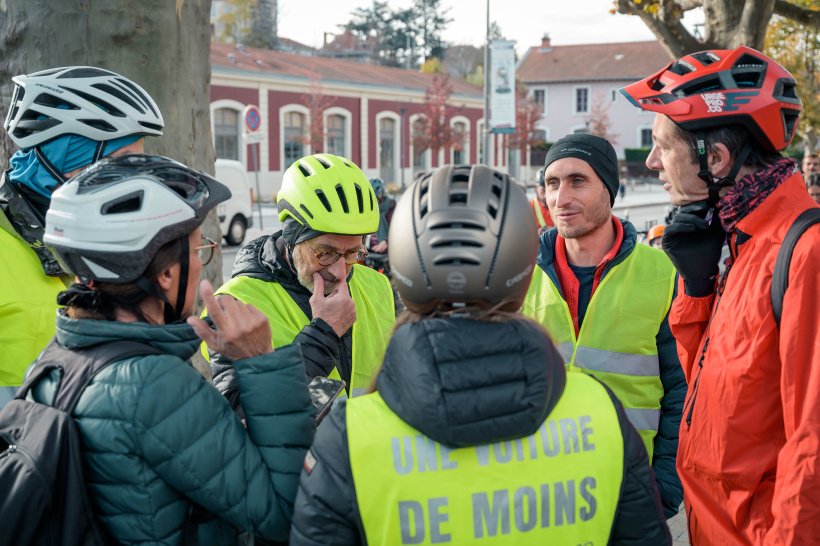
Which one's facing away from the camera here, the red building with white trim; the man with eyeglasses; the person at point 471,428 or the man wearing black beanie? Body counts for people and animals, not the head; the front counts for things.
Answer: the person

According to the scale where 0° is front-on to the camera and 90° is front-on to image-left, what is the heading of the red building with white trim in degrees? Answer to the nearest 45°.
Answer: approximately 315°

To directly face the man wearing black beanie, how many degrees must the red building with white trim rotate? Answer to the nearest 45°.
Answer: approximately 45° to its right

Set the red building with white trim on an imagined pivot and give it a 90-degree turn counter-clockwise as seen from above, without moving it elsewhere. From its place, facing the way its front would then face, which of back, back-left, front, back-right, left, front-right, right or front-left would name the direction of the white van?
back-right

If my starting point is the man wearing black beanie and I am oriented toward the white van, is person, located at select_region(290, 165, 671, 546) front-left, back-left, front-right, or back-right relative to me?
back-left

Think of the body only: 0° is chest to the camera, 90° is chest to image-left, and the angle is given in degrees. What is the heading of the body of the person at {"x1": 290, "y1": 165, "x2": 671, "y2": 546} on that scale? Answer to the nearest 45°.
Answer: approximately 180°

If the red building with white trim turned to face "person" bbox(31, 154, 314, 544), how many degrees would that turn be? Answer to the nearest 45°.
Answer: approximately 45° to its right

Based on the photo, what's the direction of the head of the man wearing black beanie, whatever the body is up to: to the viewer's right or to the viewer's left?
to the viewer's left

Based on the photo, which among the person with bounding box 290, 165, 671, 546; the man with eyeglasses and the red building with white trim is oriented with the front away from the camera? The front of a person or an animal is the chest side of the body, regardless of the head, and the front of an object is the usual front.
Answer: the person

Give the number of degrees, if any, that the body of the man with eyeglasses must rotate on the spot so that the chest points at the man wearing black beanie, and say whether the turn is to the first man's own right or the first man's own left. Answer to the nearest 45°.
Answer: approximately 45° to the first man's own left

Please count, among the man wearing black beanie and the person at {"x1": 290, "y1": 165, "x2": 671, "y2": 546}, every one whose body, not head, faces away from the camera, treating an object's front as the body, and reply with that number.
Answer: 1
